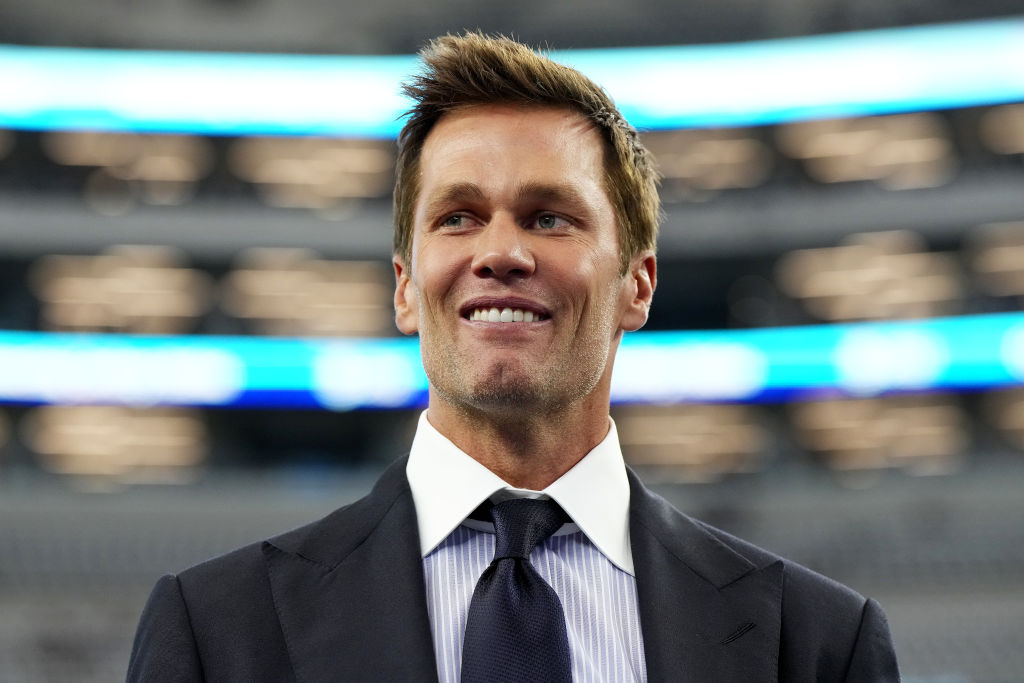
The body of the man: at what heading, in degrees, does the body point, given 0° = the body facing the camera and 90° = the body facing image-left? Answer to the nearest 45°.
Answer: approximately 0°
